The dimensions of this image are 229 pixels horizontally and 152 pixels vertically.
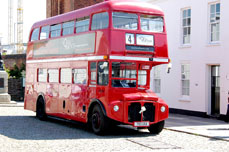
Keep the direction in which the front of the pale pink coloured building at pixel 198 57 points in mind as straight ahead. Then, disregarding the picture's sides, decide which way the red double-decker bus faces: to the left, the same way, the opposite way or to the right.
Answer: to the left

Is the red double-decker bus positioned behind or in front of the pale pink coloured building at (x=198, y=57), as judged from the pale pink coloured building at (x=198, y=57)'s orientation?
in front

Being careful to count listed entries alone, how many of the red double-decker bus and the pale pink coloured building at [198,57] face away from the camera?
0

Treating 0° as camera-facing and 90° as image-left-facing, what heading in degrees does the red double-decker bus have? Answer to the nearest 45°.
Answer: approximately 315°

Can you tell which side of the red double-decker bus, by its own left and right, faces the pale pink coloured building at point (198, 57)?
left
